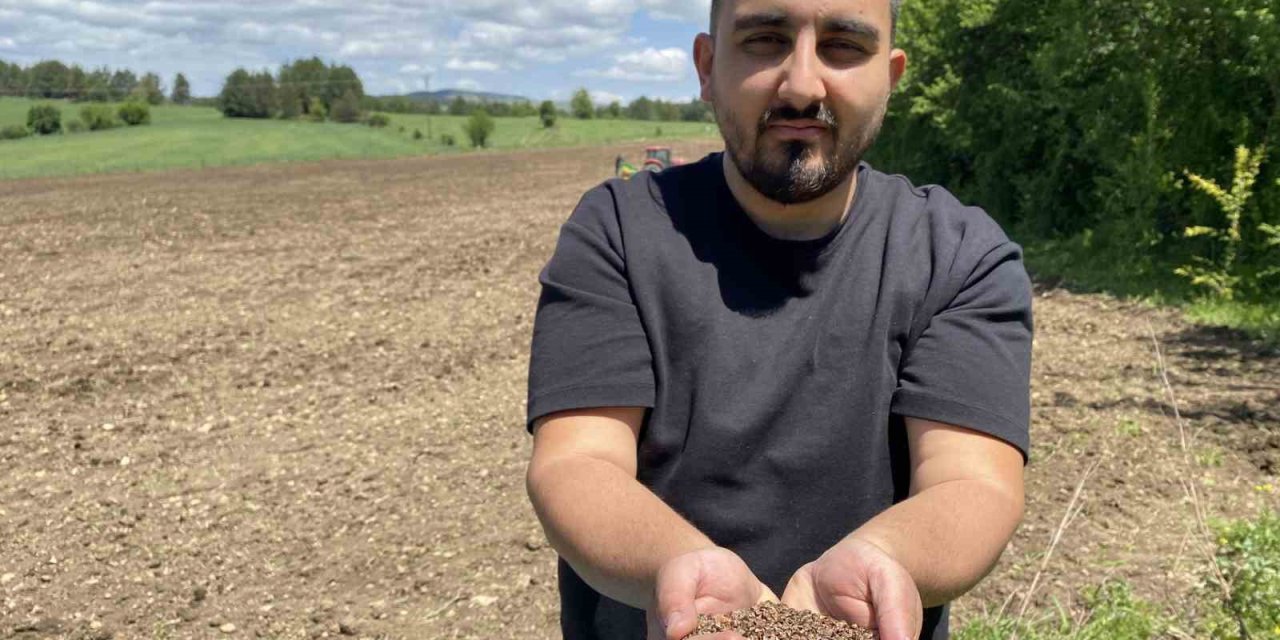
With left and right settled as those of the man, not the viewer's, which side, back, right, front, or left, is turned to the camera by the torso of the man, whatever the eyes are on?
front

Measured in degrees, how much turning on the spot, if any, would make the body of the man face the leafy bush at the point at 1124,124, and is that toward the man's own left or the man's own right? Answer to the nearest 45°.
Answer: approximately 180°
